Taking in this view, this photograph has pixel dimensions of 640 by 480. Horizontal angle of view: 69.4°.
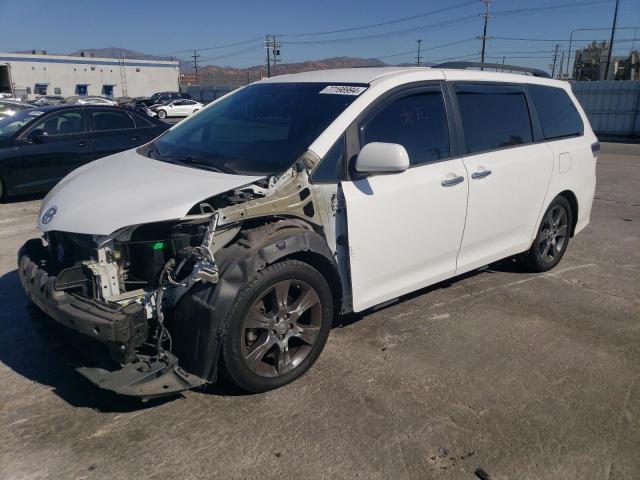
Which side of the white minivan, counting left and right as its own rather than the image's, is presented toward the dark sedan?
right

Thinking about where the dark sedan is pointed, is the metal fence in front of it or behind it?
behind

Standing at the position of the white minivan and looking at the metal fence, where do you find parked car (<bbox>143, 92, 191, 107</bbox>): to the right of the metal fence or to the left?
left

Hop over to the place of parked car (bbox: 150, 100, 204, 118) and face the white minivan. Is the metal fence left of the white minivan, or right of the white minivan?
left

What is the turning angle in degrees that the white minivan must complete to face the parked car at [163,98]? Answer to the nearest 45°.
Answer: approximately 135° to its right

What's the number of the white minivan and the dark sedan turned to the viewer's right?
0

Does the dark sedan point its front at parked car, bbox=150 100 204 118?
no

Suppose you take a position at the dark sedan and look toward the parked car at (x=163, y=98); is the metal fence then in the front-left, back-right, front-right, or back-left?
front-right

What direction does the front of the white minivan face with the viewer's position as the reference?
facing the viewer and to the left of the viewer

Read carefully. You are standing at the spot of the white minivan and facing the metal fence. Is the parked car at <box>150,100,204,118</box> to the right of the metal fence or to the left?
left
